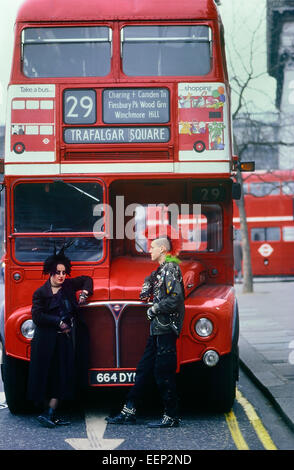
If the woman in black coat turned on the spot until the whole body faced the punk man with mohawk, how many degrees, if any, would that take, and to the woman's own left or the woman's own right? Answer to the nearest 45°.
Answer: approximately 45° to the woman's own left

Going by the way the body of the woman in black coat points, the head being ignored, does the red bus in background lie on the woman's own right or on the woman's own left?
on the woman's own left

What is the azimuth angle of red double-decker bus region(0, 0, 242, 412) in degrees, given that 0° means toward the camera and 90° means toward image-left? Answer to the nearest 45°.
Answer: approximately 0°

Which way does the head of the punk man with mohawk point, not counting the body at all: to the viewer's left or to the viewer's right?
to the viewer's left
